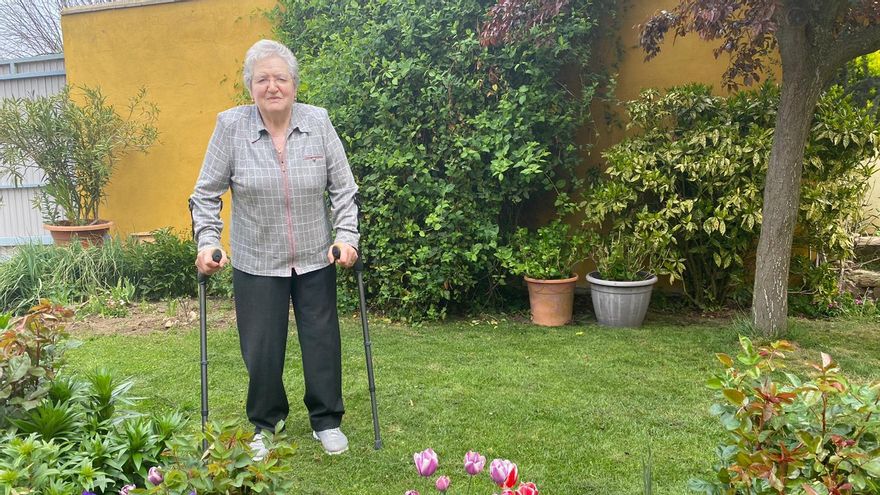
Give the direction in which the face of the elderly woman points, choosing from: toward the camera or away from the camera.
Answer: toward the camera

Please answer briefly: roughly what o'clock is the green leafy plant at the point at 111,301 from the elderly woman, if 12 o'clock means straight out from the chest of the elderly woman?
The green leafy plant is roughly at 5 o'clock from the elderly woman.

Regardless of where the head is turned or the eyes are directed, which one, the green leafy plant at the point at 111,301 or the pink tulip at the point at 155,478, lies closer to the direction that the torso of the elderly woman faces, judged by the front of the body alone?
the pink tulip

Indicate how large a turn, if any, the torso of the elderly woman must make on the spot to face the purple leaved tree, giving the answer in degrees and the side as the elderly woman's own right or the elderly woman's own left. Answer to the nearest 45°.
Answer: approximately 90° to the elderly woman's own left

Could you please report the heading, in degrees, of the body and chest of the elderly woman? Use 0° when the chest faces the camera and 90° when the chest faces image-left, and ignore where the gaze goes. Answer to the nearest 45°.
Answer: approximately 0°

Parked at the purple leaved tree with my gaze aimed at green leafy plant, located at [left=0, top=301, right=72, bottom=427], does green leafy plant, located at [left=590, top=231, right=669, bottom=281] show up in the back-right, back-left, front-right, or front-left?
front-right

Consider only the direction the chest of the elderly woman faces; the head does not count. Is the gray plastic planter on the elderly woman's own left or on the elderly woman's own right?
on the elderly woman's own left

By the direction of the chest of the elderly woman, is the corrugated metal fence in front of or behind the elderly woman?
behind

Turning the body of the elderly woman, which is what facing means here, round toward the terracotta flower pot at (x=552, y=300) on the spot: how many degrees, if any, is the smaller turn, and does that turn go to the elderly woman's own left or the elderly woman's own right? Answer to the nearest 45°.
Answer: approximately 135° to the elderly woman's own left

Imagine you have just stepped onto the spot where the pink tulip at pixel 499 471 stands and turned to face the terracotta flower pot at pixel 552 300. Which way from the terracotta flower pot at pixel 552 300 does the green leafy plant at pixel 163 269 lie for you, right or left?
left

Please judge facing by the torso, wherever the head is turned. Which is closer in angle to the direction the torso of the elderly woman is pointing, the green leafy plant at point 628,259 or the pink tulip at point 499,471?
the pink tulip

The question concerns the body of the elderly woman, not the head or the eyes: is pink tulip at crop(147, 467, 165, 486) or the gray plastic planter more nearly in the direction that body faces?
the pink tulip

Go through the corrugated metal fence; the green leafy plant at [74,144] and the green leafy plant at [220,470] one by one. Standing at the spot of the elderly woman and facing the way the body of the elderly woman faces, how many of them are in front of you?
1
